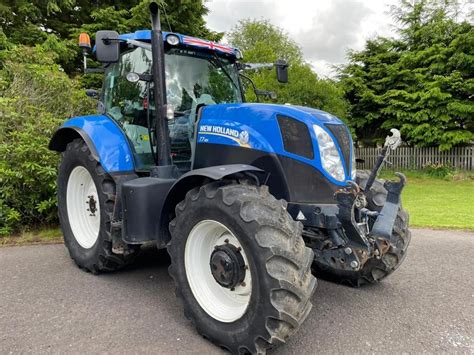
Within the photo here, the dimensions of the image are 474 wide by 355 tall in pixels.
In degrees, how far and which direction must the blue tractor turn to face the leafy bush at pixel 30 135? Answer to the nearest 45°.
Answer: approximately 180°

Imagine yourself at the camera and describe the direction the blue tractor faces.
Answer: facing the viewer and to the right of the viewer

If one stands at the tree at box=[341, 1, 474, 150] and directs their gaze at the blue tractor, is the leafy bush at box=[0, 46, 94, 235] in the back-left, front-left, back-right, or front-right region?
front-right

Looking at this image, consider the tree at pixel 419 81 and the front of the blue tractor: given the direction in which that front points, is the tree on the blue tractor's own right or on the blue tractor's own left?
on the blue tractor's own left

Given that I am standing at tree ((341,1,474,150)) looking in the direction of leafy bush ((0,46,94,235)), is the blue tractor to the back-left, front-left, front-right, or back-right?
front-left
